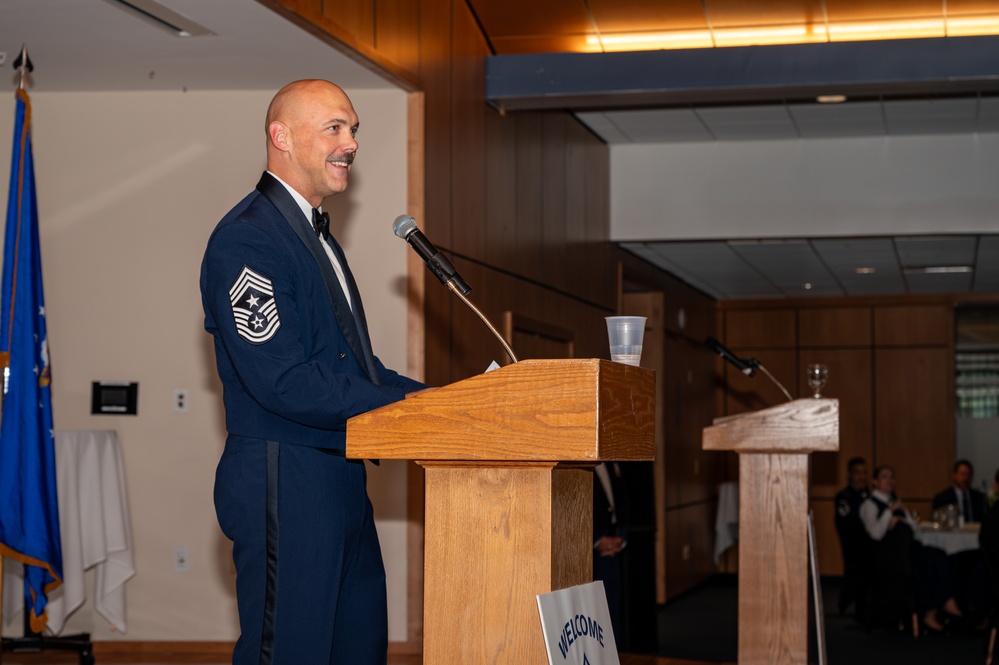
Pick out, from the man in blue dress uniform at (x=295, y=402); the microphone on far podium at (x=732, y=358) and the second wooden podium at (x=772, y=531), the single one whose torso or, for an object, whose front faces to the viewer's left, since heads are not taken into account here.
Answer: the microphone on far podium

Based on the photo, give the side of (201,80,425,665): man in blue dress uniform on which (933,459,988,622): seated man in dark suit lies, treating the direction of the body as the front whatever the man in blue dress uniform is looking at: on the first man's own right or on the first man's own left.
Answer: on the first man's own left

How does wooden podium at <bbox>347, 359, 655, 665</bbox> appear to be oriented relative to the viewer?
to the viewer's right

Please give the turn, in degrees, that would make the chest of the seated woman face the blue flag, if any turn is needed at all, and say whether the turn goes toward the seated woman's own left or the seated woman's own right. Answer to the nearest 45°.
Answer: approximately 90° to the seated woman's own right

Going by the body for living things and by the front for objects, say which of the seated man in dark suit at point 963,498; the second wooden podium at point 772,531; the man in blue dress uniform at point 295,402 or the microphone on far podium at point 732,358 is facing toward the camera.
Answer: the seated man in dark suit

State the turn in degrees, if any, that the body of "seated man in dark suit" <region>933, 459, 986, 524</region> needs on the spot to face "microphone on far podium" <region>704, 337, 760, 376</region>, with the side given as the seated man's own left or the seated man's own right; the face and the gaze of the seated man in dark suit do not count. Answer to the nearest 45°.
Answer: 0° — they already face it

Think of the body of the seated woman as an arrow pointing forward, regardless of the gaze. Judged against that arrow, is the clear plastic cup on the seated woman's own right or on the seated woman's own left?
on the seated woman's own right

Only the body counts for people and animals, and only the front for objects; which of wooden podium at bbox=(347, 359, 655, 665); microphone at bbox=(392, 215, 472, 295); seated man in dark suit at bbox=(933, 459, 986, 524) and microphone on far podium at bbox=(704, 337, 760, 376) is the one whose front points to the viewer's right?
the wooden podium

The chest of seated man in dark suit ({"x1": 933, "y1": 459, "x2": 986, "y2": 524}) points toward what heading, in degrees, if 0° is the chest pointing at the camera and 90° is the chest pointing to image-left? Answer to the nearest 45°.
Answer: approximately 0°

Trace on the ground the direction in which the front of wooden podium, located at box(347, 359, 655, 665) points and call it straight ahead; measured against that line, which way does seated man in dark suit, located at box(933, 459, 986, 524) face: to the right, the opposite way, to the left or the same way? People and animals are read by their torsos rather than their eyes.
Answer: to the right

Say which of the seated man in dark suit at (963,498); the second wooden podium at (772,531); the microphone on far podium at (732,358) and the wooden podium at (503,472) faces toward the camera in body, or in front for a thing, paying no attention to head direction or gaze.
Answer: the seated man in dark suit

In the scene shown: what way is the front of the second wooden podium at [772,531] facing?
to the viewer's right
